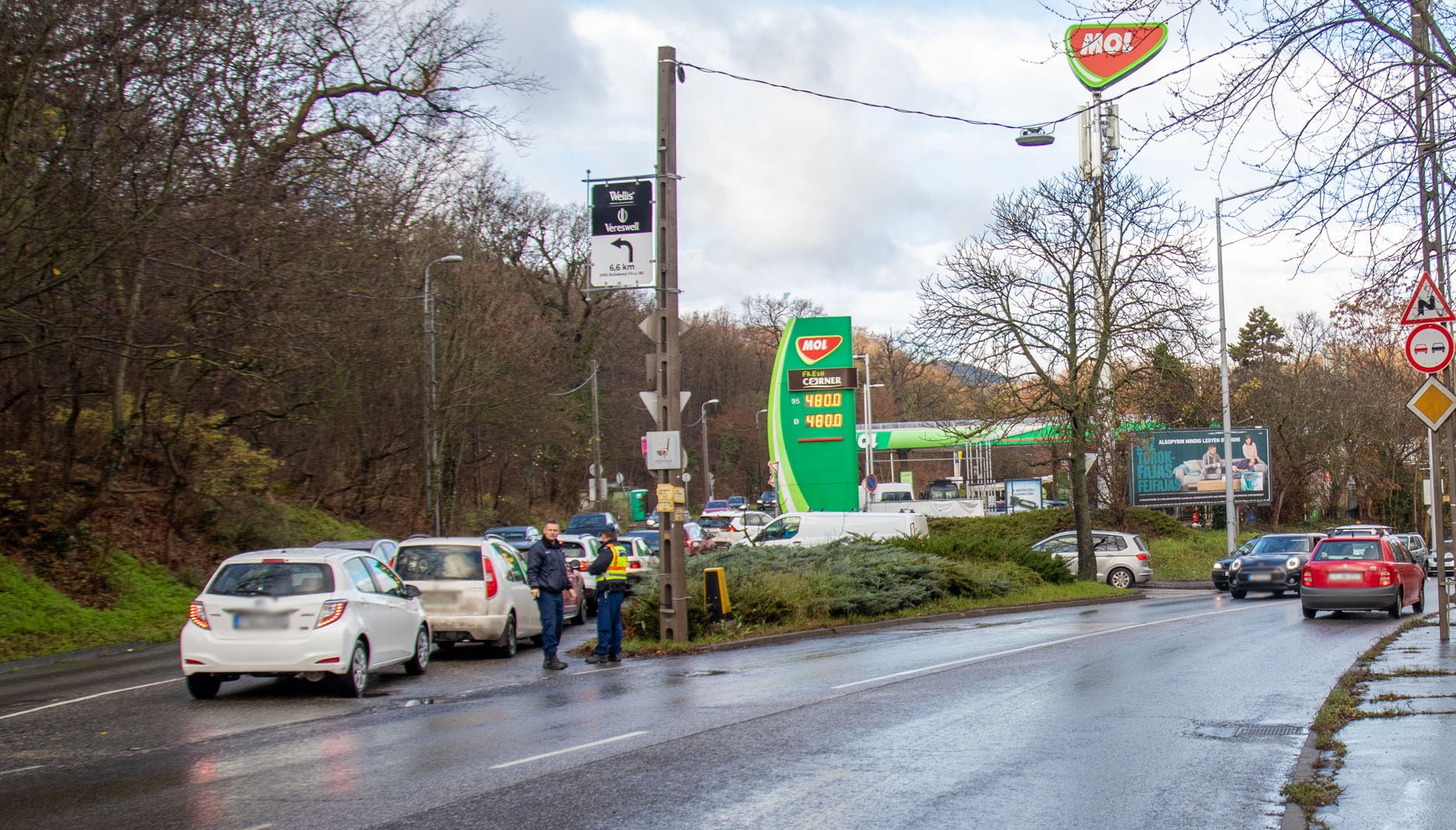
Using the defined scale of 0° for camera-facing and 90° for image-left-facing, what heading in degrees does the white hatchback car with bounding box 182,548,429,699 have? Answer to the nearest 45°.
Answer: approximately 225°

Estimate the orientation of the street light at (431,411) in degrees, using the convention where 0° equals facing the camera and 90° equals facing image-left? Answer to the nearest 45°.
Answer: approximately 270°

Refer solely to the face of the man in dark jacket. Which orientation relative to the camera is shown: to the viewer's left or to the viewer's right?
to the viewer's right

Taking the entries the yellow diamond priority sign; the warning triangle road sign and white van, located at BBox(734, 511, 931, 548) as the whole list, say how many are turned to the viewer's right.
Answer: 0

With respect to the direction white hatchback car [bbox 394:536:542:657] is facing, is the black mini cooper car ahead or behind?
ahead

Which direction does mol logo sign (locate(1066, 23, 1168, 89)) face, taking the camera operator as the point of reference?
facing the viewer

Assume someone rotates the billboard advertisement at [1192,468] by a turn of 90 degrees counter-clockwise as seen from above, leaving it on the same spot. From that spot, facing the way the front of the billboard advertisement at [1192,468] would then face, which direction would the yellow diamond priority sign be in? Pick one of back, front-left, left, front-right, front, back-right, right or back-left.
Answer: right

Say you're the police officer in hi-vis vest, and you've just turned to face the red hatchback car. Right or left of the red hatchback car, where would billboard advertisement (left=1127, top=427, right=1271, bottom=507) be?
left

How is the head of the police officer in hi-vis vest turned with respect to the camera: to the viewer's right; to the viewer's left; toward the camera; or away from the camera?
to the viewer's left

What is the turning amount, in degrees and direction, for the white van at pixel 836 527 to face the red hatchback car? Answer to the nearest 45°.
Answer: approximately 135° to its left

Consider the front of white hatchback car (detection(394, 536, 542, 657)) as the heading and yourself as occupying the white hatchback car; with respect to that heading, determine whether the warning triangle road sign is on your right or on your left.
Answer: on your right

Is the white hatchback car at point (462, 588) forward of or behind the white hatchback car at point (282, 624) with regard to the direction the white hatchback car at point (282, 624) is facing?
forward

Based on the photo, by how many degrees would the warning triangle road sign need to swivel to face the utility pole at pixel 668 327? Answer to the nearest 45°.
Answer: approximately 90° to its right

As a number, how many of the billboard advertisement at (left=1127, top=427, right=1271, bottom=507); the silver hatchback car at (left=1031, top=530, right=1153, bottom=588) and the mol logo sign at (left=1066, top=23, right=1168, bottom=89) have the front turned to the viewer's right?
0

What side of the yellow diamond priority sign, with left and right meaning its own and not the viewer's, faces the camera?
front

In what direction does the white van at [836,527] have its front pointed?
to the viewer's left
